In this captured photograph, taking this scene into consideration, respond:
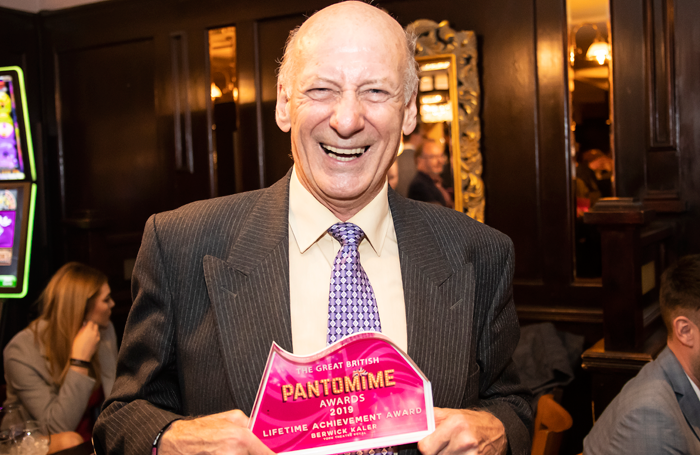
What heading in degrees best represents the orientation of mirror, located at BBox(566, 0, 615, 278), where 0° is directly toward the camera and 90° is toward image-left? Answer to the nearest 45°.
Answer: approximately 0°

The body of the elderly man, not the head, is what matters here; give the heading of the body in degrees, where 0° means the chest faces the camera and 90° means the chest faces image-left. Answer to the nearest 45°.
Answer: approximately 0°

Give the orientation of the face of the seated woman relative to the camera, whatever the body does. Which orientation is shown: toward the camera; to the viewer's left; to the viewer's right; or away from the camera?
to the viewer's right

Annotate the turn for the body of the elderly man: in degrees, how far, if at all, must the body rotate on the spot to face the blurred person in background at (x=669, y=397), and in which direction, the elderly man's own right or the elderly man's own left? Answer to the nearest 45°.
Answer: approximately 135° to the elderly man's own left
